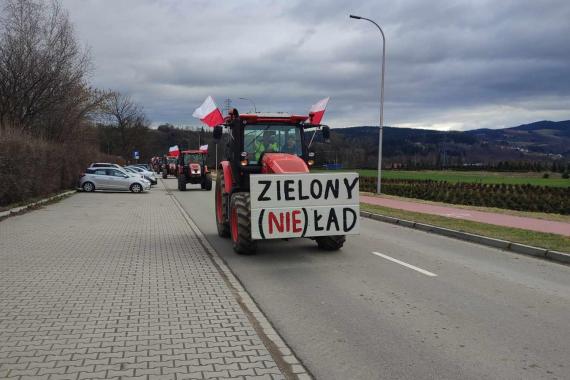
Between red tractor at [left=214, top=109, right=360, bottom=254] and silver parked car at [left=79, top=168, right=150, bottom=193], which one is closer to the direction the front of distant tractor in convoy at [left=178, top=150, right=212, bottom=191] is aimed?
the red tractor

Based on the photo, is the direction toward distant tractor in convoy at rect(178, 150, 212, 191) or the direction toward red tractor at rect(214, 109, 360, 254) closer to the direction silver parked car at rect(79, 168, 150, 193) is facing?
the distant tractor in convoy

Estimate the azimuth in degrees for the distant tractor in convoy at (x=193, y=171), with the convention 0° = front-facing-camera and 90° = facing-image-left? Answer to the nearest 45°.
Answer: approximately 0°

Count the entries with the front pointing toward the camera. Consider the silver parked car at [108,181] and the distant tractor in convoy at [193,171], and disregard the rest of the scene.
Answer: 1

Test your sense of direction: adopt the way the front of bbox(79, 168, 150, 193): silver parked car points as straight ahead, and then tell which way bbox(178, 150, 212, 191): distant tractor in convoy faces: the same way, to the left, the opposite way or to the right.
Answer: to the right

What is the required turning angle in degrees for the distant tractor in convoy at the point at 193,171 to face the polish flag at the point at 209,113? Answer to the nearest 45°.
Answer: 0° — it already faces it

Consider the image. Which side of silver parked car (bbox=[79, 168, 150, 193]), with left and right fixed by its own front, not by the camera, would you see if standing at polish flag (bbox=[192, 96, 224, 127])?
right

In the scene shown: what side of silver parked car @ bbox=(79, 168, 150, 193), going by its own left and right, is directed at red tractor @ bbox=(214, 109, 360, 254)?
right

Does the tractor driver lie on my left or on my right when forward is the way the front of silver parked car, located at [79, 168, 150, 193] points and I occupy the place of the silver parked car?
on my right
